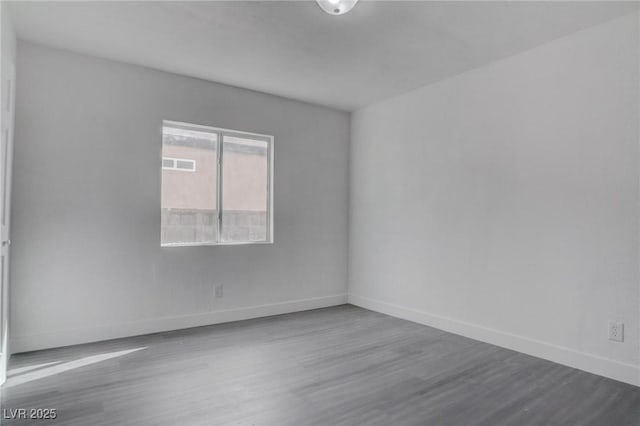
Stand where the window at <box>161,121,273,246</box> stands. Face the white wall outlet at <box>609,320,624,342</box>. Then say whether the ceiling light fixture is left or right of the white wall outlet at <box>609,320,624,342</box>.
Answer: right

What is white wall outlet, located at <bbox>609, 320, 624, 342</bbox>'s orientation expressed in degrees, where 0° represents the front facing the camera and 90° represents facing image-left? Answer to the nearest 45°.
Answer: approximately 45°

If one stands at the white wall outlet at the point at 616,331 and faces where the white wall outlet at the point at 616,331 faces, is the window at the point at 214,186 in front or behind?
in front

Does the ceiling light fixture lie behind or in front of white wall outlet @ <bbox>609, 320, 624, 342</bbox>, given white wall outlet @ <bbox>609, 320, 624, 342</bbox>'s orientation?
in front
